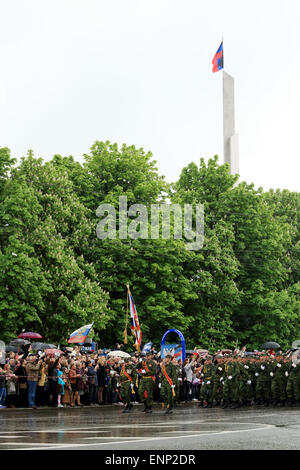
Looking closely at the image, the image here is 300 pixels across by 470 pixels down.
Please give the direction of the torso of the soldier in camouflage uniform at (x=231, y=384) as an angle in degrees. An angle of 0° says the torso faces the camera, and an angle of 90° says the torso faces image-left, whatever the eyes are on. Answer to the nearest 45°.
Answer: approximately 45°

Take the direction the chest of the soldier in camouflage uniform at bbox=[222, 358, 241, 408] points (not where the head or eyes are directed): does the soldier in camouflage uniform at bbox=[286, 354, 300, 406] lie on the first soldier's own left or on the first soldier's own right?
on the first soldier's own left

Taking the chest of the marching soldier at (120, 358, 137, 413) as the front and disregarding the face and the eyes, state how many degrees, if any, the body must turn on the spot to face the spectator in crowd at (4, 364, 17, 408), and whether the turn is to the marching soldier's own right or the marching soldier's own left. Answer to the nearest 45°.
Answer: approximately 45° to the marching soldier's own right

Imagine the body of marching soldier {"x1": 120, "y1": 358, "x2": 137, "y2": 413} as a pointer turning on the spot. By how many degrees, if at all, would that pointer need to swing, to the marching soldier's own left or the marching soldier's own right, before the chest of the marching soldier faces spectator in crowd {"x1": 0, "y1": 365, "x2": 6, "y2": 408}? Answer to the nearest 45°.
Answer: approximately 45° to the marching soldier's own right

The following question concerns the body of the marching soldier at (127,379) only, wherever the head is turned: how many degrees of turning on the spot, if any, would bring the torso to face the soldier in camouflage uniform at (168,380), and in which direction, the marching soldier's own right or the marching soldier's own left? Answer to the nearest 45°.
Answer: approximately 90° to the marching soldier's own left

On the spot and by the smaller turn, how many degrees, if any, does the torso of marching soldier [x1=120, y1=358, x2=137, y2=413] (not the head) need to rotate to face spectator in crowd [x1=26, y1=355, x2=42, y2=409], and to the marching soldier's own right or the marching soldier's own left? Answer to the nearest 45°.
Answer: approximately 45° to the marching soldier's own right

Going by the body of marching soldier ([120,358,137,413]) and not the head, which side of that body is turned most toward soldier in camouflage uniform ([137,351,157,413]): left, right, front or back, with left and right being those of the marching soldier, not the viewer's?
left

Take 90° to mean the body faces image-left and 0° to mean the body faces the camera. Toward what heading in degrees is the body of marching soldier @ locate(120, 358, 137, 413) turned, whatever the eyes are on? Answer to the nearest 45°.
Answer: approximately 45°
